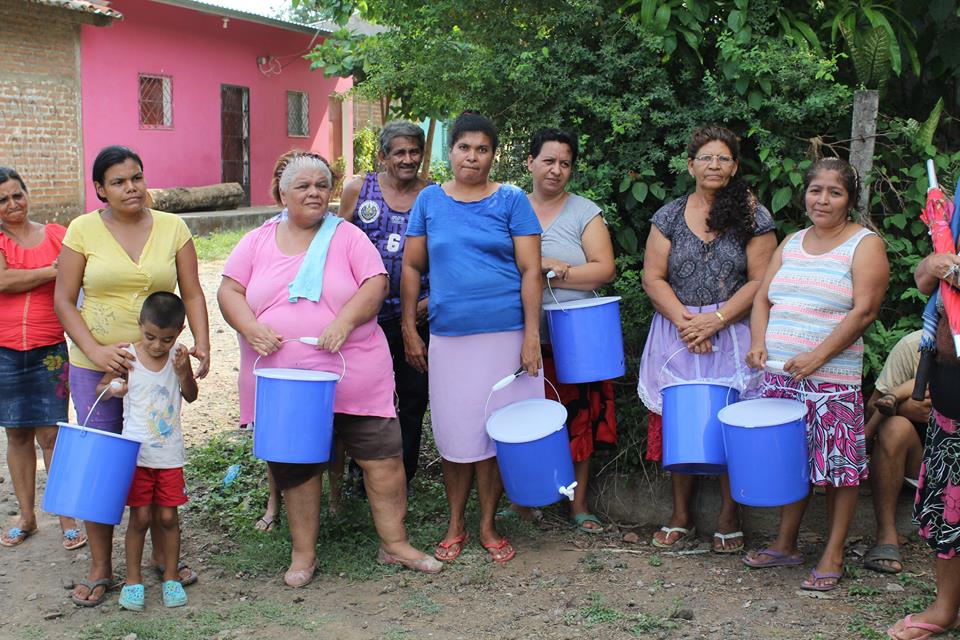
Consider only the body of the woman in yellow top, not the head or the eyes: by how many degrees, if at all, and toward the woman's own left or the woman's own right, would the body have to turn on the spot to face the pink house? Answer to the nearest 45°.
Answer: approximately 180°

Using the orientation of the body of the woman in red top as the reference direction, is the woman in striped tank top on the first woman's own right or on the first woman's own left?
on the first woman's own left

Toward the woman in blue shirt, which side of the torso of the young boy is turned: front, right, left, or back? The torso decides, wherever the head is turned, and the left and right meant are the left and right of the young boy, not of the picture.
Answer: left

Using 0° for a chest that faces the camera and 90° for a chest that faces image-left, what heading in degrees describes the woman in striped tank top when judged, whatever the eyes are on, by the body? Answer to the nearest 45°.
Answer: approximately 45°

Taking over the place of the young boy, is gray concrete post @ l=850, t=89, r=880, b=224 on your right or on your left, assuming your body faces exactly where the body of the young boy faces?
on your left

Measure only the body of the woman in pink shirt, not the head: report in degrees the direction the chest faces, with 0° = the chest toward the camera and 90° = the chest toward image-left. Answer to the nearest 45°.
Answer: approximately 0°
